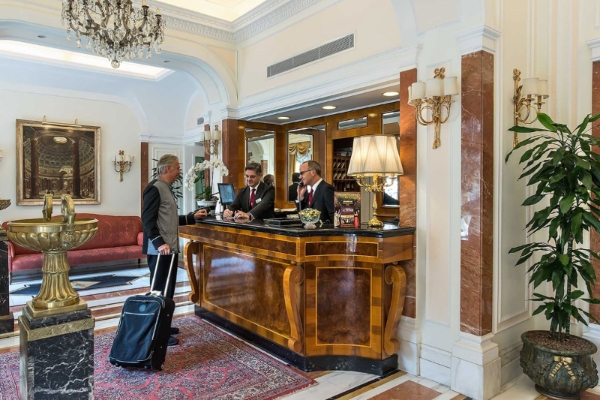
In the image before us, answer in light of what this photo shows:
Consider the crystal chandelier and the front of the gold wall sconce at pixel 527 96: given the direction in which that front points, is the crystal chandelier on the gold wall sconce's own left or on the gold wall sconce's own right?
on the gold wall sconce's own right

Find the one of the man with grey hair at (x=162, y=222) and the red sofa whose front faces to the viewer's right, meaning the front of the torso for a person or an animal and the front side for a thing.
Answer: the man with grey hair

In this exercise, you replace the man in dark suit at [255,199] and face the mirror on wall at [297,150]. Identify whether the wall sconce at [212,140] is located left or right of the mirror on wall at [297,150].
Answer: left

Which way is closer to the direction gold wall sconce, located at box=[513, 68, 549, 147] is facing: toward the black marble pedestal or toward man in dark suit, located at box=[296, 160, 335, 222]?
the black marble pedestal

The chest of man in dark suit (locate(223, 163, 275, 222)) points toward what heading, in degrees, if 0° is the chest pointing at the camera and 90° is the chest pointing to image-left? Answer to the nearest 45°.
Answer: approximately 45°

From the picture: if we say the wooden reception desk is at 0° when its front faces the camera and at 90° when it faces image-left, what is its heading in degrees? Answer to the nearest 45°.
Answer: approximately 45°

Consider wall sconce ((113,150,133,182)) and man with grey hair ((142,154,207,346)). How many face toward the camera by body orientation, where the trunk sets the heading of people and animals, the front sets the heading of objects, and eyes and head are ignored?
1

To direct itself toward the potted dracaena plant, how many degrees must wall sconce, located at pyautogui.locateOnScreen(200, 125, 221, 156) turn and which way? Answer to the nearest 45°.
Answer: approximately 90° to its left

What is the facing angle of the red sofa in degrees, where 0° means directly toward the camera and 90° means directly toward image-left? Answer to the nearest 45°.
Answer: approximately 0°
